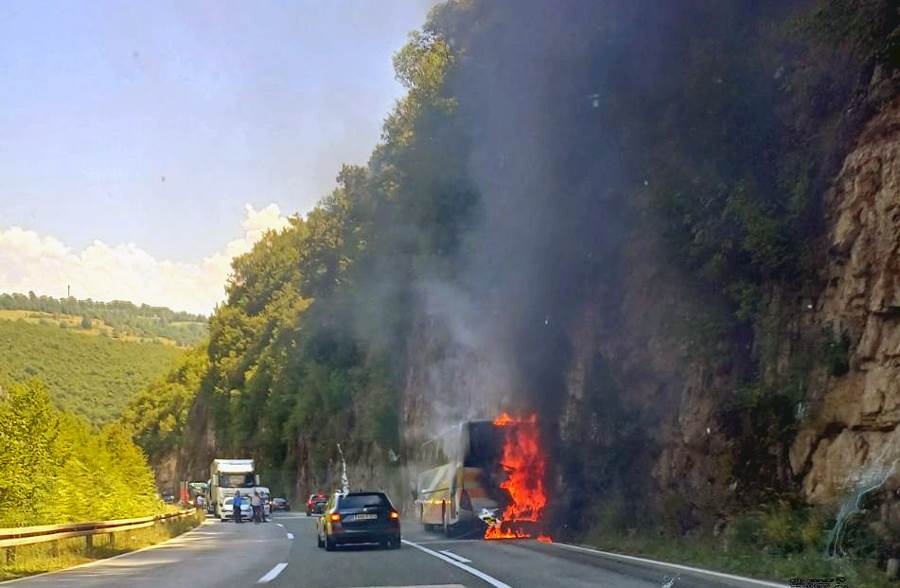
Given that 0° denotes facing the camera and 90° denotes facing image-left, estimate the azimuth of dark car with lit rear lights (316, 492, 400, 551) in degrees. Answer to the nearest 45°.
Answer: approximately 180°

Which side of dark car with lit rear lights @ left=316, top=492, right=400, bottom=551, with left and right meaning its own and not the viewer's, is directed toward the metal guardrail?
left

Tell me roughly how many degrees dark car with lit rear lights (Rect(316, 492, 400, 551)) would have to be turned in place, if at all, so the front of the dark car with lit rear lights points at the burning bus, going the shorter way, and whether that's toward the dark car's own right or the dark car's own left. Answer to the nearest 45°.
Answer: approximately 45° to the dark car's own right
